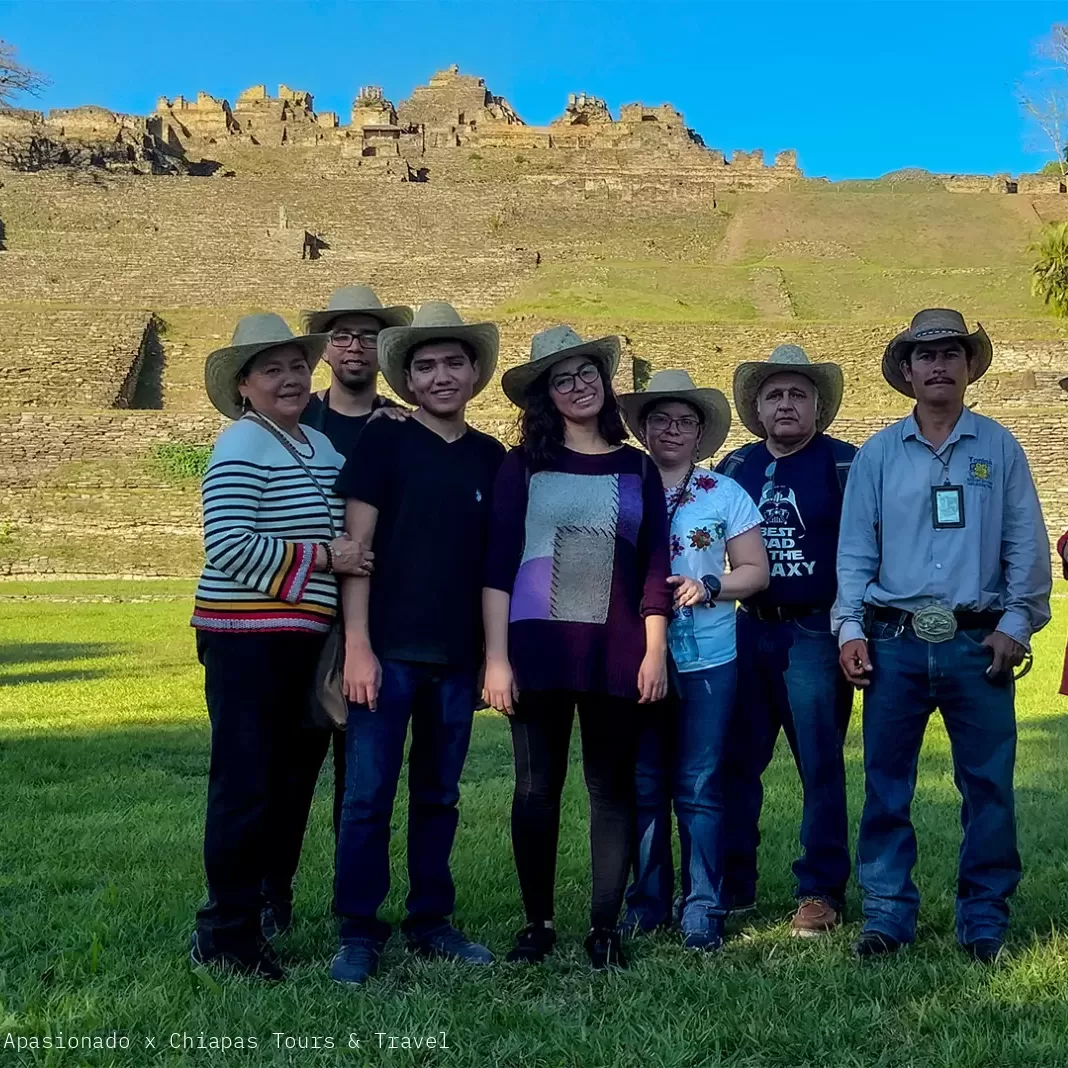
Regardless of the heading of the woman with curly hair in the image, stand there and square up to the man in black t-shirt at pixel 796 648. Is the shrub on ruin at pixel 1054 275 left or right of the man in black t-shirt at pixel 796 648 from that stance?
left

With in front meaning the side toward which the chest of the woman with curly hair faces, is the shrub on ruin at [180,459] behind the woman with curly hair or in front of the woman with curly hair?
behind

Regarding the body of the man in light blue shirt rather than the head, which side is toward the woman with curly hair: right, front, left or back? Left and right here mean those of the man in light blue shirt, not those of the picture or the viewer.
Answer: right

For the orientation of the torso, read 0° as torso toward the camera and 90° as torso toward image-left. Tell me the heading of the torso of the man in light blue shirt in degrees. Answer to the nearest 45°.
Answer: approximately 0°

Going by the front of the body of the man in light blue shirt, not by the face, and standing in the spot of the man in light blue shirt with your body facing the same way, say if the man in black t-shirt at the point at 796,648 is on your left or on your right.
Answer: on your right

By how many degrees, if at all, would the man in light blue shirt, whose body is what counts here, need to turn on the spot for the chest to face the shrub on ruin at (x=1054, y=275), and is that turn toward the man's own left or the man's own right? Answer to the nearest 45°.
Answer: approximately 180°

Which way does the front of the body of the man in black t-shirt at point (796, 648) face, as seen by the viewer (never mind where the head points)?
toward the camera

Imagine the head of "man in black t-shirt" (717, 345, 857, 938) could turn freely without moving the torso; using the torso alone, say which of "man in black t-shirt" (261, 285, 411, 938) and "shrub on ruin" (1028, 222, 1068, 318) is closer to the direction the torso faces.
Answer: the man in black t-shirt
